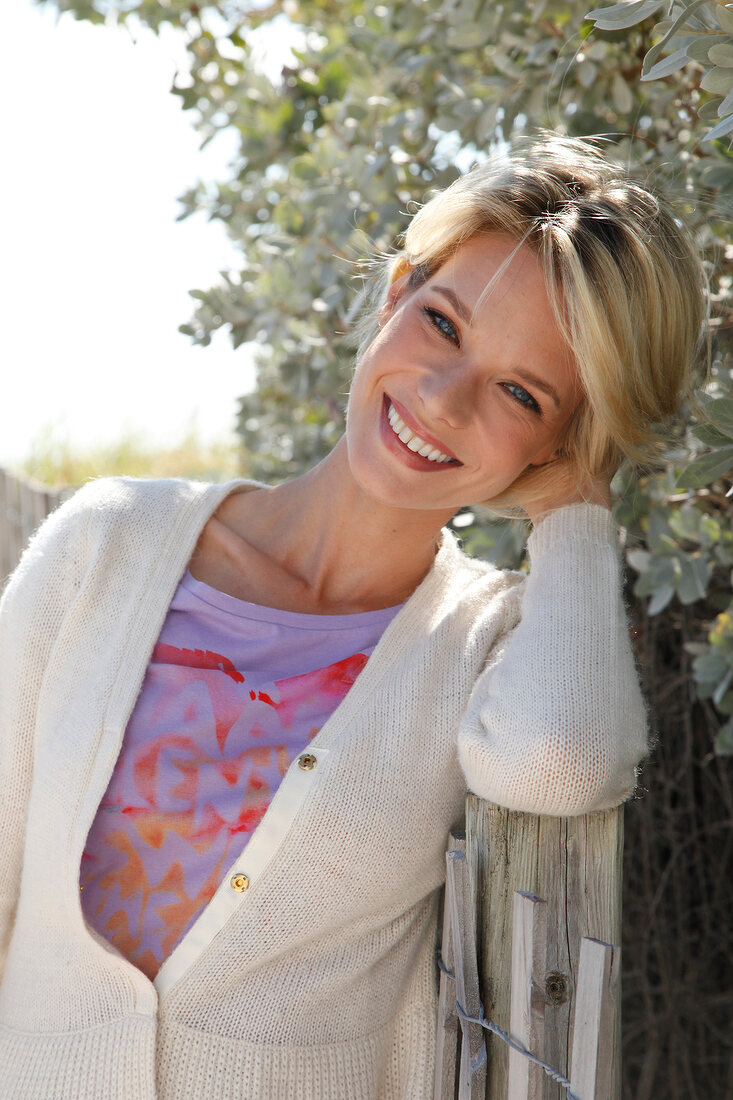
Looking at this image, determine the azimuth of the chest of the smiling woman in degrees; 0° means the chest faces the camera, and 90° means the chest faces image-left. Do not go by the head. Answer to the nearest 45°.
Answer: approximately 0°

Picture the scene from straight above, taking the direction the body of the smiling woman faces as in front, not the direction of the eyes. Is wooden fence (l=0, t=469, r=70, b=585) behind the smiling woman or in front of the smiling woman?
behind
